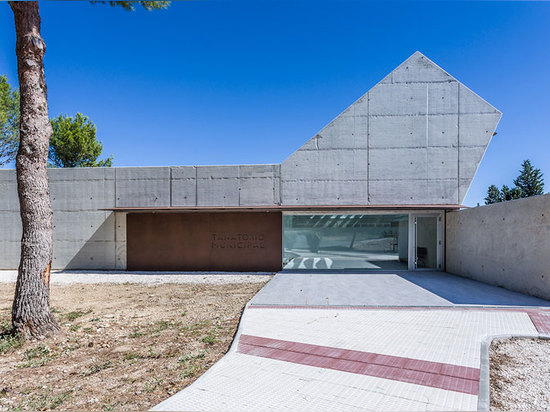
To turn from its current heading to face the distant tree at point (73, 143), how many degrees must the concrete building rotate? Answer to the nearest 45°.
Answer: approximately 135° to its right

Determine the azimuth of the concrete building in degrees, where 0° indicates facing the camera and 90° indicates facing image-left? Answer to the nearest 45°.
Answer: approximately 0°

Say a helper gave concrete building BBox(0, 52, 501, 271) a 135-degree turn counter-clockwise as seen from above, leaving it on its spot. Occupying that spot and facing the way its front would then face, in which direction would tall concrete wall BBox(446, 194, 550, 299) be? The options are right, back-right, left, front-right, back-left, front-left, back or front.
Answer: right

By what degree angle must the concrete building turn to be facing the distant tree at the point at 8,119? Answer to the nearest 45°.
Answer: approximately 135° to its right
